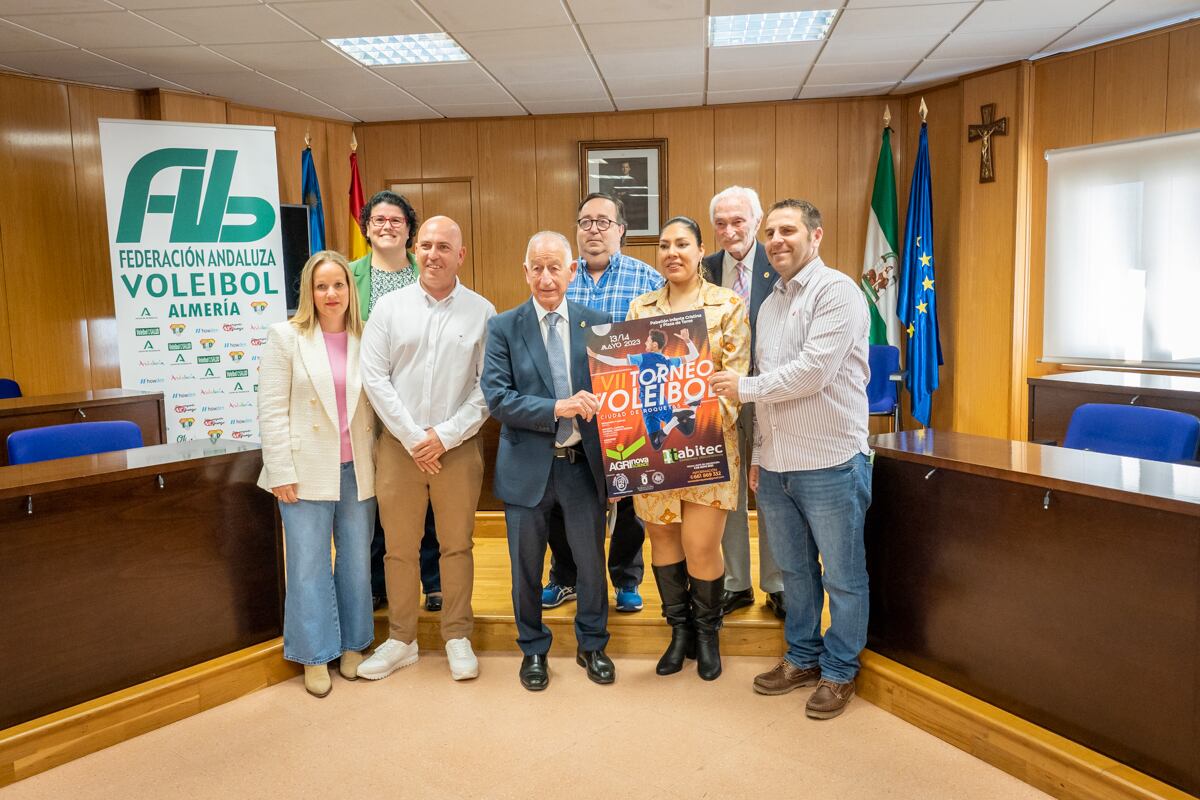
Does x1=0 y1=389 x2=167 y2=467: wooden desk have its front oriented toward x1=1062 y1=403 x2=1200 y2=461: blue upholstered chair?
yes

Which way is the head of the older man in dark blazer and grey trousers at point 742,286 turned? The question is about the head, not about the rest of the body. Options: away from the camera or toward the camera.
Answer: toward the camera

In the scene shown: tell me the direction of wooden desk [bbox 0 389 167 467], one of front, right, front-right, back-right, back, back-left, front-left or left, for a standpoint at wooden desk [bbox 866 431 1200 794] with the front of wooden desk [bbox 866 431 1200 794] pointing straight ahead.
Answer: front-right

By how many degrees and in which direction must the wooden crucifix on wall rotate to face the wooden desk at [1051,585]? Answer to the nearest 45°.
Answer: approximately 45° to its left

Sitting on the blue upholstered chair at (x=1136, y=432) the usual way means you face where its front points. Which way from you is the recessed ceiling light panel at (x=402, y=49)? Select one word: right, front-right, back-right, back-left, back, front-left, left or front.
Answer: front-right

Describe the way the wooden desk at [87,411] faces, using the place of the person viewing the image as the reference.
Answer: facing the viewer and to the right of the viewer

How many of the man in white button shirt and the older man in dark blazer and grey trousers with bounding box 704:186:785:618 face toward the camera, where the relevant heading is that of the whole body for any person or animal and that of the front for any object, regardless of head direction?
2

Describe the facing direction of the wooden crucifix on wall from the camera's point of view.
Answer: facing the viewer and to the left of the viewer

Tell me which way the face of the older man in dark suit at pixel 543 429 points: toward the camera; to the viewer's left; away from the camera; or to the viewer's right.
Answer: toward the camera

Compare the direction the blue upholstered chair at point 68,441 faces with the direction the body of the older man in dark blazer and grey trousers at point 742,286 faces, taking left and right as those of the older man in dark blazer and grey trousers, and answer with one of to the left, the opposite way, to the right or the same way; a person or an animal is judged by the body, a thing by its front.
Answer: to the left

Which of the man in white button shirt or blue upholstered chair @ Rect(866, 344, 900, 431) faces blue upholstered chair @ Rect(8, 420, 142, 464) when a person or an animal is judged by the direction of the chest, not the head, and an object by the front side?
blue upholstered chair @ Rect(866, 344, 900, 431)

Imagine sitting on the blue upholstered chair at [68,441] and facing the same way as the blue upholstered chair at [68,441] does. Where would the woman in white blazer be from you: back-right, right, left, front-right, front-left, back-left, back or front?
front
